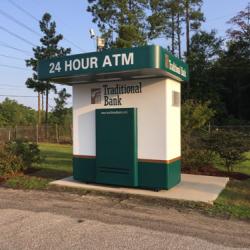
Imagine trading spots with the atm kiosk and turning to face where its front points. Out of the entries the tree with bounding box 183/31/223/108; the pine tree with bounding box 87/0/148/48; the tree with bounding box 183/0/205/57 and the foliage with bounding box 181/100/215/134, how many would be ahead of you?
0

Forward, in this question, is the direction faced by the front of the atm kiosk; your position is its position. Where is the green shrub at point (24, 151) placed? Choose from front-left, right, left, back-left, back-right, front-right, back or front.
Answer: right

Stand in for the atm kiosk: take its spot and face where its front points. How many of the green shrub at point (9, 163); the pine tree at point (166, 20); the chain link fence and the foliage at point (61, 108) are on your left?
0

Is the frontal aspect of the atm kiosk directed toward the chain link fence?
no

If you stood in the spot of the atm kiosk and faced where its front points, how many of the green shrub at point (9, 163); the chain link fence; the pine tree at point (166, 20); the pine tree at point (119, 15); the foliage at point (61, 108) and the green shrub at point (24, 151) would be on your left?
0

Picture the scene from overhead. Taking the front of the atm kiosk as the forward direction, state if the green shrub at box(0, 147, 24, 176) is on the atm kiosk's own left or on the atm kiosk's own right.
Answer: on the atm kiosk's own right

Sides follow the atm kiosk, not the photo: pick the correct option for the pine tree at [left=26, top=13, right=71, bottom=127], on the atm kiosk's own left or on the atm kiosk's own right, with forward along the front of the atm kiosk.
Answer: on the atm kiosk's own right

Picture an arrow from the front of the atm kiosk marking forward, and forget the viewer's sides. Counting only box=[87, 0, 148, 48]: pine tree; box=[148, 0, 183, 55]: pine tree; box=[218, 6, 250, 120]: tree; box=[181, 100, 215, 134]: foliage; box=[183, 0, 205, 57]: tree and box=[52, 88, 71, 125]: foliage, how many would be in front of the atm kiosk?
0

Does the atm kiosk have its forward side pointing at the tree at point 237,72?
no

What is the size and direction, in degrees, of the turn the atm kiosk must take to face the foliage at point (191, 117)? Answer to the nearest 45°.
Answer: approximately 180°

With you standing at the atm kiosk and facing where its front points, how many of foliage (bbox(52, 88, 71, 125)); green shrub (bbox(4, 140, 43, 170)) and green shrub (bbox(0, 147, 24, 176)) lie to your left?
0

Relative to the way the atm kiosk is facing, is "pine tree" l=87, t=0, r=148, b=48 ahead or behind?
behind

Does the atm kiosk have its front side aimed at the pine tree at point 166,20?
no

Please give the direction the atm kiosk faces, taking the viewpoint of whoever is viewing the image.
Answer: facing the viewer and to the left of the viewer

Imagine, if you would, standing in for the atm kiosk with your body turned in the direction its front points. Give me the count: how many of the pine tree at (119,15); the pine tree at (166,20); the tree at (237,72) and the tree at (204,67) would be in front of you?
0
